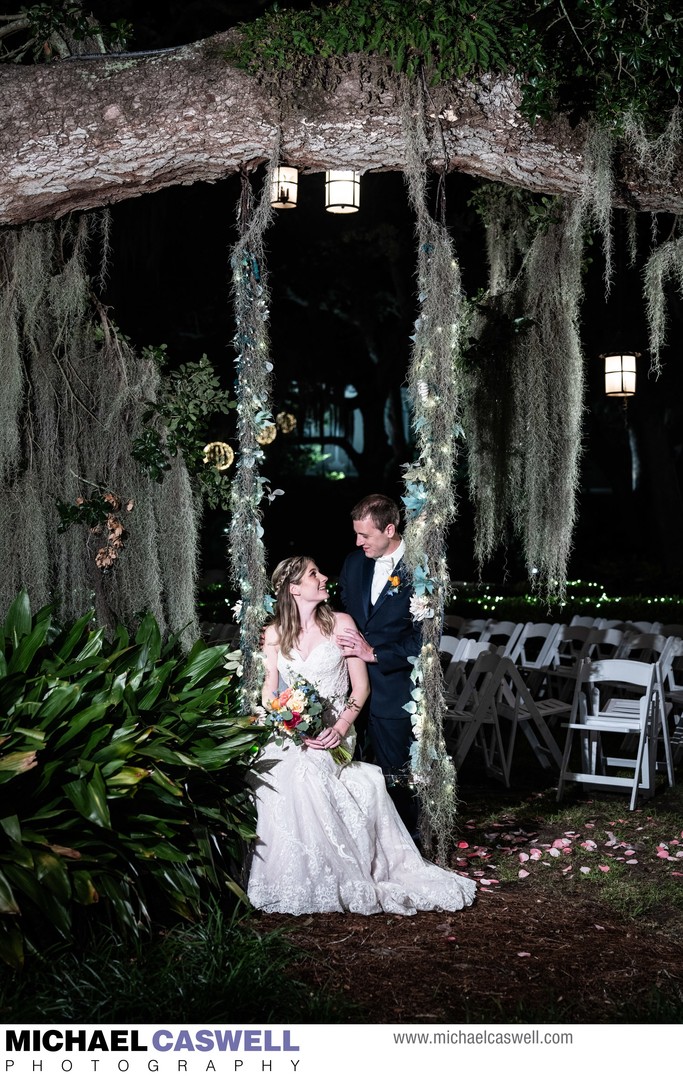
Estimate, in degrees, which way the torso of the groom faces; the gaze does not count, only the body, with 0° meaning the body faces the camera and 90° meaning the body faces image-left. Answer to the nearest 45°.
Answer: approximately 45°

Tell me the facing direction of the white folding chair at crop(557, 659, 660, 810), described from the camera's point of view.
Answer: facing the viewer and to the left of the viewer

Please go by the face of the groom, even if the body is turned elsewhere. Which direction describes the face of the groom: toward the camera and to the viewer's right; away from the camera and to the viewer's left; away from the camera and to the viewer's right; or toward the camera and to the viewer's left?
toward the camera and to the viewer's left

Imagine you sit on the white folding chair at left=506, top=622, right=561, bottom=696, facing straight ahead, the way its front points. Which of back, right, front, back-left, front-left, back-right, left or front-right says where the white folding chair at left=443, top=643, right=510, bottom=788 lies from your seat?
front-left

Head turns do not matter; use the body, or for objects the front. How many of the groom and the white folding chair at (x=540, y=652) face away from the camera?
0

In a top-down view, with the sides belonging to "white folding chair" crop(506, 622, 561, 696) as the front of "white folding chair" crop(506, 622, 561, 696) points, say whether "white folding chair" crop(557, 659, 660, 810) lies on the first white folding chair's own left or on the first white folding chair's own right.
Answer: on the first white folding chair's own left

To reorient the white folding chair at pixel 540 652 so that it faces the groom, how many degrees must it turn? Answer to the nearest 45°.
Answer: approximately 45° to its left

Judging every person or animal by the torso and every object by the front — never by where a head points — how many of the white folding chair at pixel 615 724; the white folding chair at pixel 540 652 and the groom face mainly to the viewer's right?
0

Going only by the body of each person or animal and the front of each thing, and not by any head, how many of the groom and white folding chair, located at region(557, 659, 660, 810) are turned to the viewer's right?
0
